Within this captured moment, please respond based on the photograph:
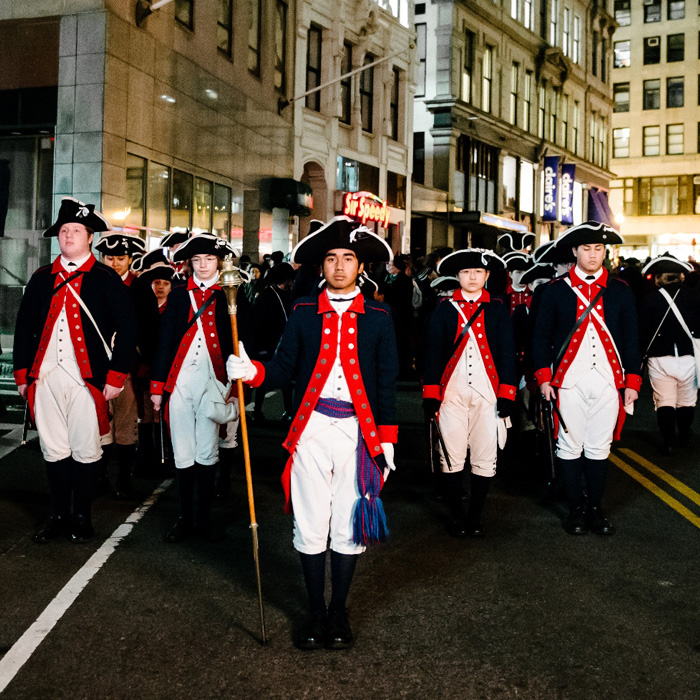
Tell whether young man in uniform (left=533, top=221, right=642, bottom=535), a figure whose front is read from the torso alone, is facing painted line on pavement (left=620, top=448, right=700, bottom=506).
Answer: no

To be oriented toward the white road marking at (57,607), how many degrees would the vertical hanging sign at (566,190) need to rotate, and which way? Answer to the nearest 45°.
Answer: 0° — it already faces it

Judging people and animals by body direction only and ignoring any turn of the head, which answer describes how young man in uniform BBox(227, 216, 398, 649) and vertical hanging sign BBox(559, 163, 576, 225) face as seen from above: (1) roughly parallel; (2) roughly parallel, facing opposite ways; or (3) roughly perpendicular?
roughly parallel

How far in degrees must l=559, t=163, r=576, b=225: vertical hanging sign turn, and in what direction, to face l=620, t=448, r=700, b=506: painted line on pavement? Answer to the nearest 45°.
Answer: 0° — it already faces it

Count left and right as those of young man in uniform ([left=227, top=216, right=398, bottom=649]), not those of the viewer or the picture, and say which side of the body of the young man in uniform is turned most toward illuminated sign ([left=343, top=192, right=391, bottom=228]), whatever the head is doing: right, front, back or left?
back

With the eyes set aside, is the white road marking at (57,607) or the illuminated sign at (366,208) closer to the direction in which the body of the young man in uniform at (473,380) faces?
the white road marking

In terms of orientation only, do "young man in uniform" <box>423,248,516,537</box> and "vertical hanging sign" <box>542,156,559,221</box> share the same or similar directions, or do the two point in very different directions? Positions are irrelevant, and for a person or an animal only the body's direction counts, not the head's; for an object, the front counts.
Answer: same or similar directions

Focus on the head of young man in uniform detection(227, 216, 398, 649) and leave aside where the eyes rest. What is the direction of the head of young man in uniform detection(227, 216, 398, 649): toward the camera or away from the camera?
toward the camera

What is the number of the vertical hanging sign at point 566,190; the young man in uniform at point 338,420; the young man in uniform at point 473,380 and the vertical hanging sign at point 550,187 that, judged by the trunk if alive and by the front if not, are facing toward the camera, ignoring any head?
4

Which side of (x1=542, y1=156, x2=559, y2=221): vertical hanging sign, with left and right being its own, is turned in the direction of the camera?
front

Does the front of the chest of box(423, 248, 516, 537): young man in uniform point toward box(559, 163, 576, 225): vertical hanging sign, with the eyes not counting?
no

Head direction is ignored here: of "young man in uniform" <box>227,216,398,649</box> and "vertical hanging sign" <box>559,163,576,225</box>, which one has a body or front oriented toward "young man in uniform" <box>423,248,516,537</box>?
the vertical hanging sign

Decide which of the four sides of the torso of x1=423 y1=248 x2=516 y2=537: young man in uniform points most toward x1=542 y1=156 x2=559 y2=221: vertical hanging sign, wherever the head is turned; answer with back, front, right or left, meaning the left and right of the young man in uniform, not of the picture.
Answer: back

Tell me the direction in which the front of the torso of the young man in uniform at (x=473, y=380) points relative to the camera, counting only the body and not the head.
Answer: toward the camera

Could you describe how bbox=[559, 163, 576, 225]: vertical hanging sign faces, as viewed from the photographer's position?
facing the viewer

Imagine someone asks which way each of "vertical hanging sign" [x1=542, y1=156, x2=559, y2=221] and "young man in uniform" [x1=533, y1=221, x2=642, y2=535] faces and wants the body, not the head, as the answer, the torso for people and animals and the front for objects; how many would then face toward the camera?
2

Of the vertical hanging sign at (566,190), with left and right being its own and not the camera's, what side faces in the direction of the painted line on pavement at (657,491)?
front

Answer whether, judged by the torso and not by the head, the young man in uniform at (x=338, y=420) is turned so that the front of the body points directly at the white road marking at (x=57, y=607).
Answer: no

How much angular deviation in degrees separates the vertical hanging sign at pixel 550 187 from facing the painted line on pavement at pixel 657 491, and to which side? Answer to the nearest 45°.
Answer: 0° — it already faces it
